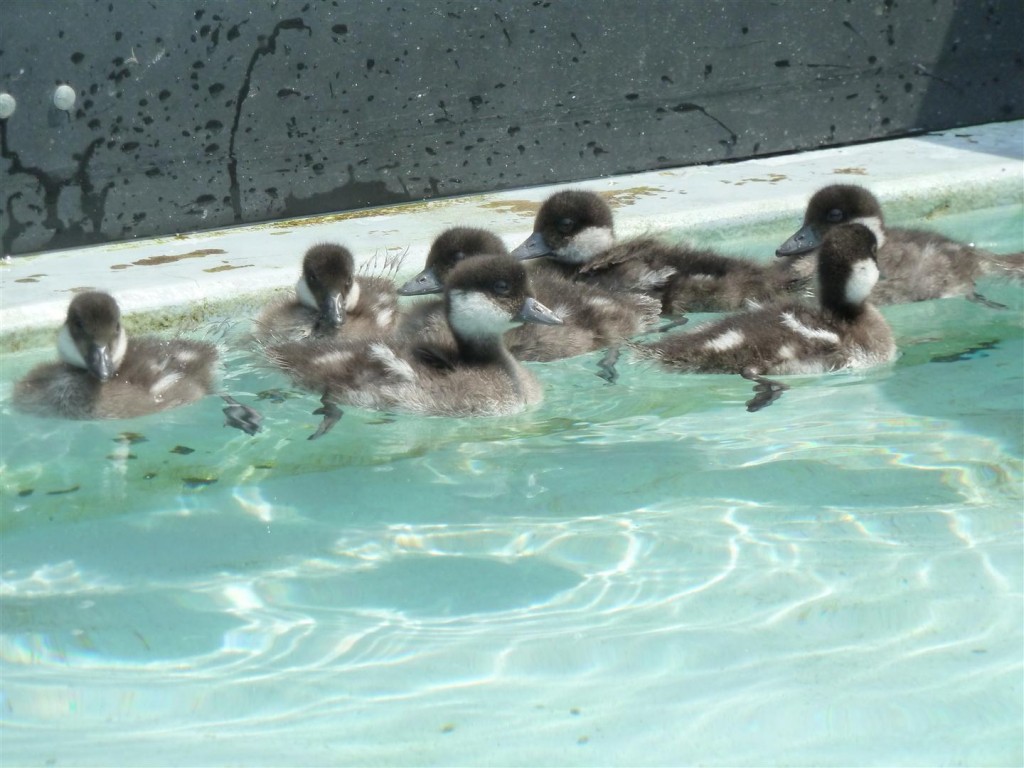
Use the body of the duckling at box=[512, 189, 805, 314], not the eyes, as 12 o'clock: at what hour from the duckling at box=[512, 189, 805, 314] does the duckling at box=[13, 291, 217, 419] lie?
the duckling at box=[13, 291, 217, 419] is roughly at 11 o'clock from the duckling at box=[512, 189, 805, 314].

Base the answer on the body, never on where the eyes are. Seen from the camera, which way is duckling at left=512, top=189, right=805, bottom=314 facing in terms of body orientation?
to the viewer's left

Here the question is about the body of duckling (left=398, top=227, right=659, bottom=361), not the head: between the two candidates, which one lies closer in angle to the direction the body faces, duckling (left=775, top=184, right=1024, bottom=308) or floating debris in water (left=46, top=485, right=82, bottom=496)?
the floating debris in water

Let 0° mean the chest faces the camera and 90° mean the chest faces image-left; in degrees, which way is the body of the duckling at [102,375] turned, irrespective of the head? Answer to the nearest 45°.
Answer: approximately 45°

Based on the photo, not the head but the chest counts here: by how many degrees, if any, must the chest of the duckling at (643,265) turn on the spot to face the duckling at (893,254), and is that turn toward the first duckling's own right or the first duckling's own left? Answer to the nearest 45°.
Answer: approximately 180°

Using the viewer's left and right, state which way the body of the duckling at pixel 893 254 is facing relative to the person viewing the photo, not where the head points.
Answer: facing to the left of the viewer

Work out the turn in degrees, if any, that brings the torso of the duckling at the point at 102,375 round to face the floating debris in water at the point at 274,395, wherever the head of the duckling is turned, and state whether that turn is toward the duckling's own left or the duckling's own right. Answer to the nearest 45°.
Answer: approximately 135° to the duckling's own left
